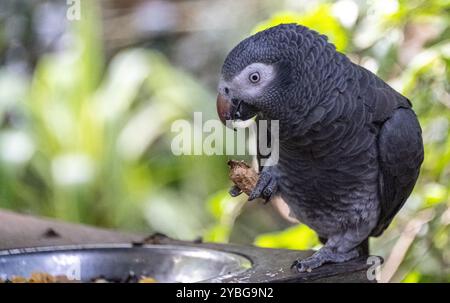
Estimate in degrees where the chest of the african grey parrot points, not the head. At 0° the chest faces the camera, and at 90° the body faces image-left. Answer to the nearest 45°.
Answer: approximately 45°
